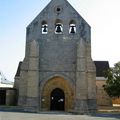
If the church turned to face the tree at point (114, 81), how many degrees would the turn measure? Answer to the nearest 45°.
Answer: approximately 90° to its left

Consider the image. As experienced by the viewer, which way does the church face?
facing the viewer
